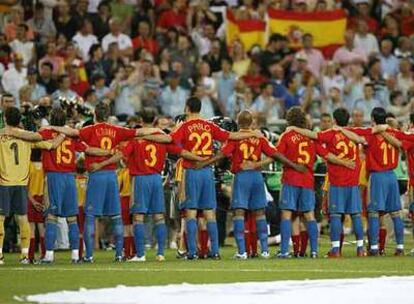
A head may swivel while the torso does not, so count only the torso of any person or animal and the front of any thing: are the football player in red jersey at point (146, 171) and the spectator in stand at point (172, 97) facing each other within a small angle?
yes

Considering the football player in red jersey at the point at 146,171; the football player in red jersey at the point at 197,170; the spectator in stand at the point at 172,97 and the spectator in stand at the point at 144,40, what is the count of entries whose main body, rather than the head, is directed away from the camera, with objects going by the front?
2

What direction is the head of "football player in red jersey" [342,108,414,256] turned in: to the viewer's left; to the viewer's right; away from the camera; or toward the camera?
away from the camera

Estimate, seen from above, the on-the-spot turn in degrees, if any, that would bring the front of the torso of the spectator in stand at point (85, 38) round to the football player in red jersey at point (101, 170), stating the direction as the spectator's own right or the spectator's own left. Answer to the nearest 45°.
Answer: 0° — they already face them

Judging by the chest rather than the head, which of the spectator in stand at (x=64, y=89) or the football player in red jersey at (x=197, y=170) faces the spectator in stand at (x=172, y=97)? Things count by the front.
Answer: the football player in red jersey

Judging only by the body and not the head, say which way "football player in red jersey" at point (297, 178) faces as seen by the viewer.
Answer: away from the camera

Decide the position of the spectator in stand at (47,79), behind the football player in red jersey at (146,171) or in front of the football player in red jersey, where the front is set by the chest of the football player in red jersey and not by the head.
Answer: in front

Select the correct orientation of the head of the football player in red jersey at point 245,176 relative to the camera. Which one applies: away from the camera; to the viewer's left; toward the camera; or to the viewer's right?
away from the camera

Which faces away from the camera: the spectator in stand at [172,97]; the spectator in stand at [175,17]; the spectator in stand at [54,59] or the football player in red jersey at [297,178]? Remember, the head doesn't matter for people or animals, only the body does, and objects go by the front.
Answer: the football player in red jersey

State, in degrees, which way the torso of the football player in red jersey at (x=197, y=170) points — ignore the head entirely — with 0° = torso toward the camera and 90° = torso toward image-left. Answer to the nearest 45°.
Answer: approximately 180°
